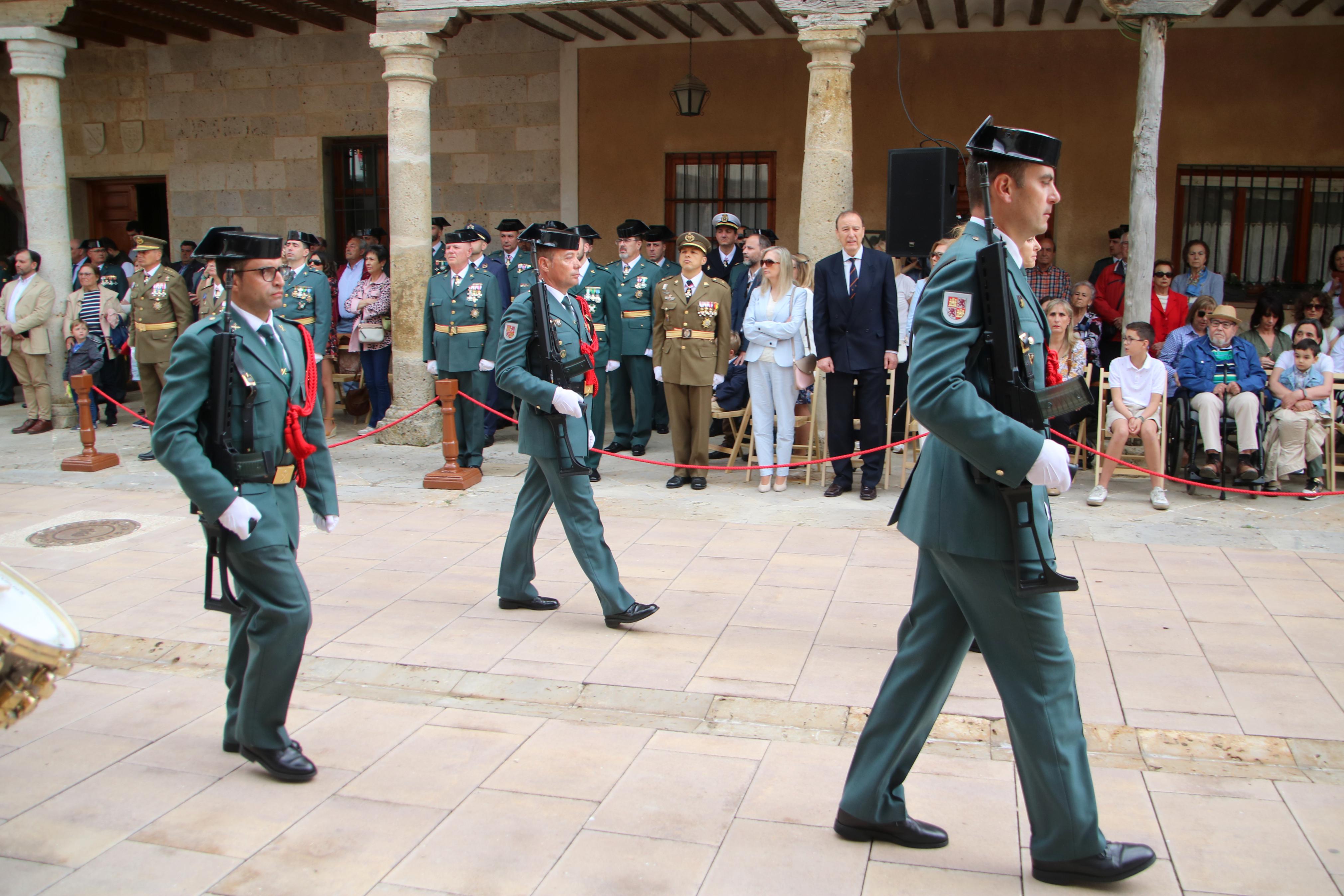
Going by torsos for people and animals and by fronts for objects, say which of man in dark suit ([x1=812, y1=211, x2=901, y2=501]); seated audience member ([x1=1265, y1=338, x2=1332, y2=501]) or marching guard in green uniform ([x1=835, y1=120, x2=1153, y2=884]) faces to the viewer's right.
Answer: the marching guard in green uniform

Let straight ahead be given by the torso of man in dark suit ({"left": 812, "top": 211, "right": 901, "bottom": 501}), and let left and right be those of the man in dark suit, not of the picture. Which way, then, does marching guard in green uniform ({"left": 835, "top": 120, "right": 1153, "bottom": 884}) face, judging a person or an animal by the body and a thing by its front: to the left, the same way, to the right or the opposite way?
to the left

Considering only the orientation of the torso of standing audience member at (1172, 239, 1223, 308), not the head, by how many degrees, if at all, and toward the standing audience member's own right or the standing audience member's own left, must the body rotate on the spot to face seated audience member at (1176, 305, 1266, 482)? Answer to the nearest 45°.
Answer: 0° — they already face them

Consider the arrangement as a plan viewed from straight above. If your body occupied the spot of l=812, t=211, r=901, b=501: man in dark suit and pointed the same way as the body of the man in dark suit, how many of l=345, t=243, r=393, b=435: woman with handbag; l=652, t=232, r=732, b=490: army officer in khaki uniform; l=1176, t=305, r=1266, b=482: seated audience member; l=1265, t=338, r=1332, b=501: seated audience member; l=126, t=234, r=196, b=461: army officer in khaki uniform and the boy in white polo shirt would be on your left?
3

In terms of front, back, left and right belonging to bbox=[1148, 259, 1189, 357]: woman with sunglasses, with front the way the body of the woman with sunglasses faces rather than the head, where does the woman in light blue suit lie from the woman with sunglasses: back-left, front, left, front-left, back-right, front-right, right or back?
front-right

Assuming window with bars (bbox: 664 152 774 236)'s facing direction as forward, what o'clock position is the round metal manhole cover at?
The round metal manhole cover is roughly at 1 o'clock from the window with bars.
